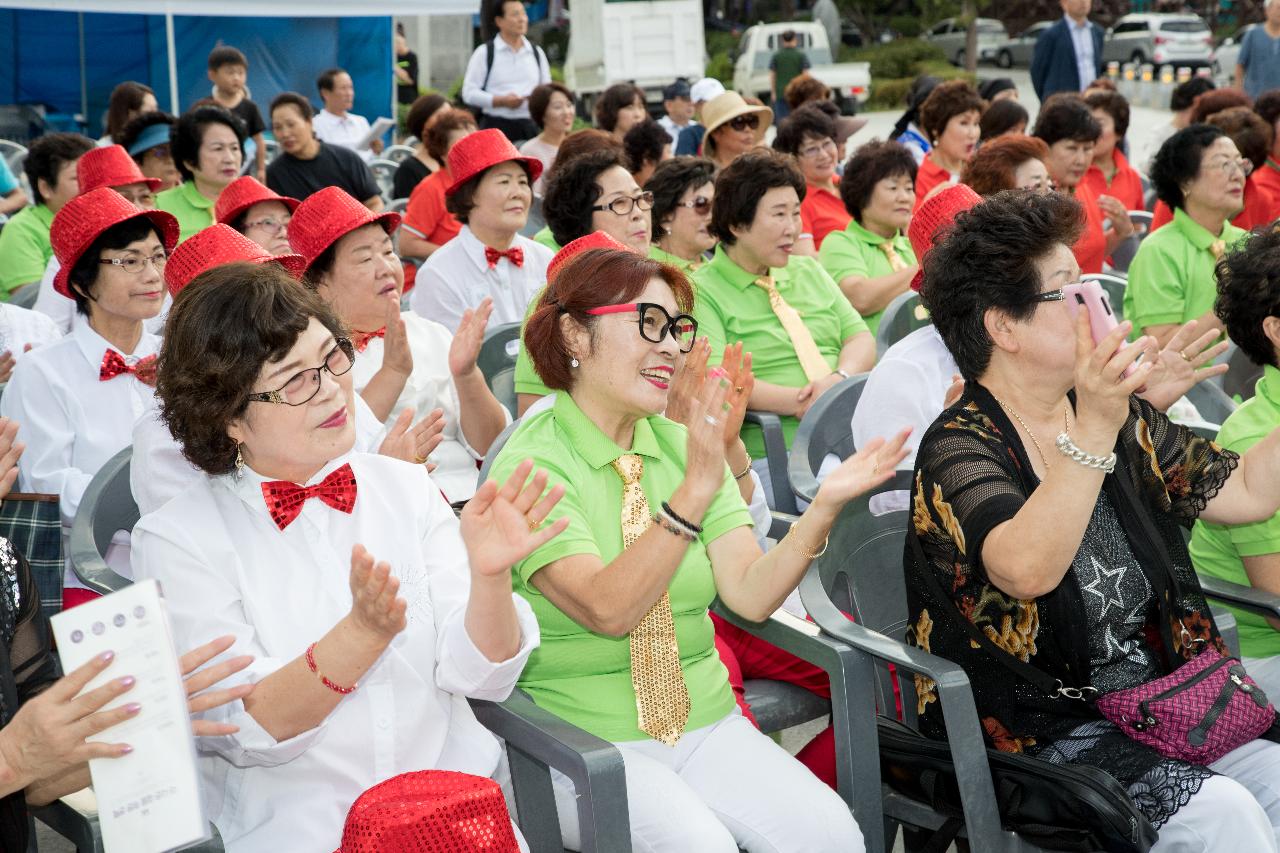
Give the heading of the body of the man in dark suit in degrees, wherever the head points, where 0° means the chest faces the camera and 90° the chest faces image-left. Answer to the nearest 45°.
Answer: approximately 315°

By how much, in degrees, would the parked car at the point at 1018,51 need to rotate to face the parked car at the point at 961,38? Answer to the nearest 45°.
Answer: approximately 45° to its right

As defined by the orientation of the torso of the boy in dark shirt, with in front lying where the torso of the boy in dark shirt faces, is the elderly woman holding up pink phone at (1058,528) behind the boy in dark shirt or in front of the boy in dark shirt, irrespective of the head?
in front

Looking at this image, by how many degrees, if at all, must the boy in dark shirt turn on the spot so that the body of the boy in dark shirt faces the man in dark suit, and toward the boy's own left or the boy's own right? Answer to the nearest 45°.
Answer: approximately 45° to the boy's own left

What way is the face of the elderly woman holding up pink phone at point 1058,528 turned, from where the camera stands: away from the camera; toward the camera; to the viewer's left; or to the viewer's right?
to the viewer's right
